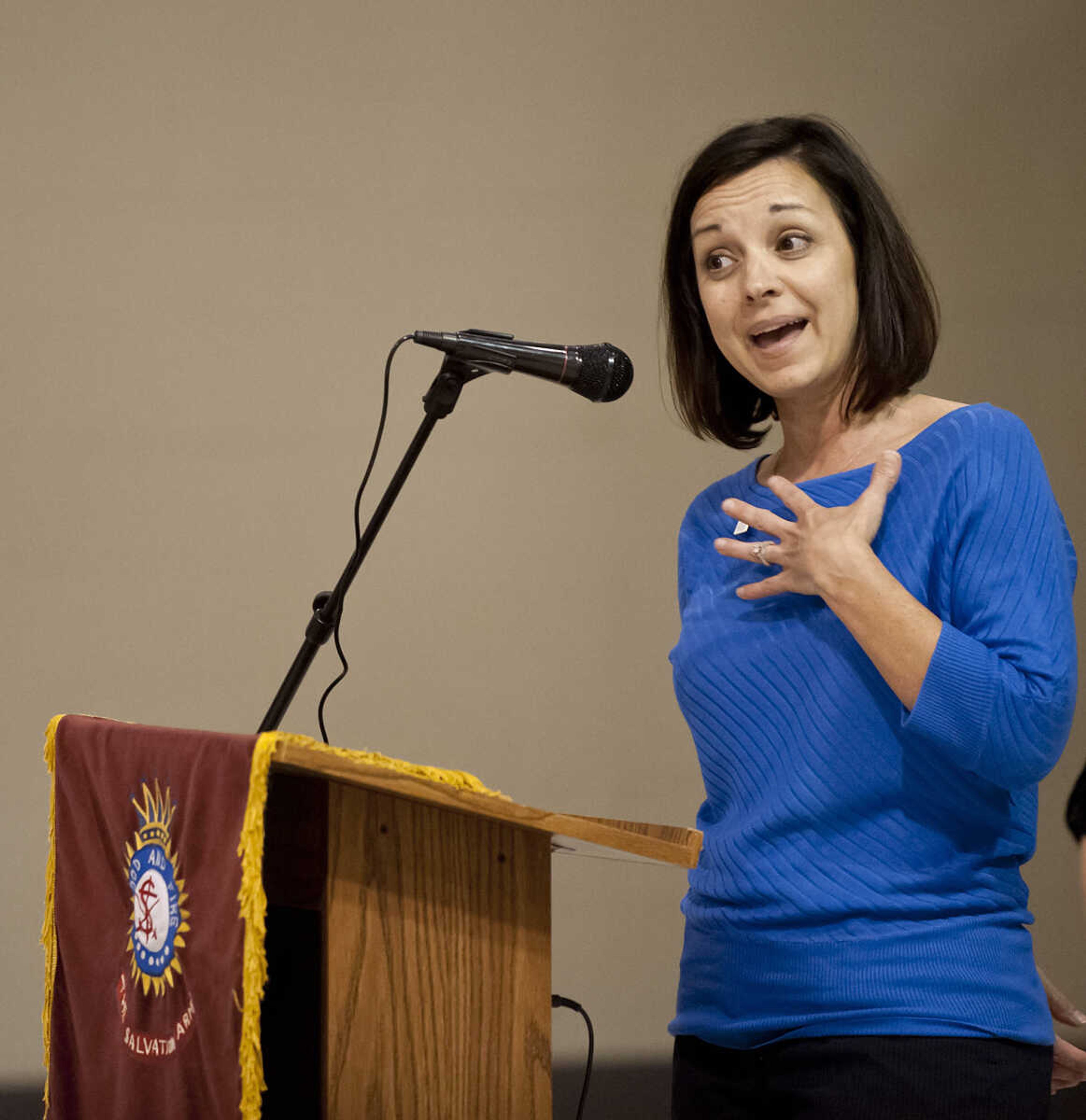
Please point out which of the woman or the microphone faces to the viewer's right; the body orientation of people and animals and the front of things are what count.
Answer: the microphone

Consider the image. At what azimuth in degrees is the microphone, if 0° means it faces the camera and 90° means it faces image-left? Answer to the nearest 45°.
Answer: approximately 270°

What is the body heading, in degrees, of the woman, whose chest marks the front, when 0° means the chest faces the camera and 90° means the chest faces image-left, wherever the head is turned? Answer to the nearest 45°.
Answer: approximately 45°
